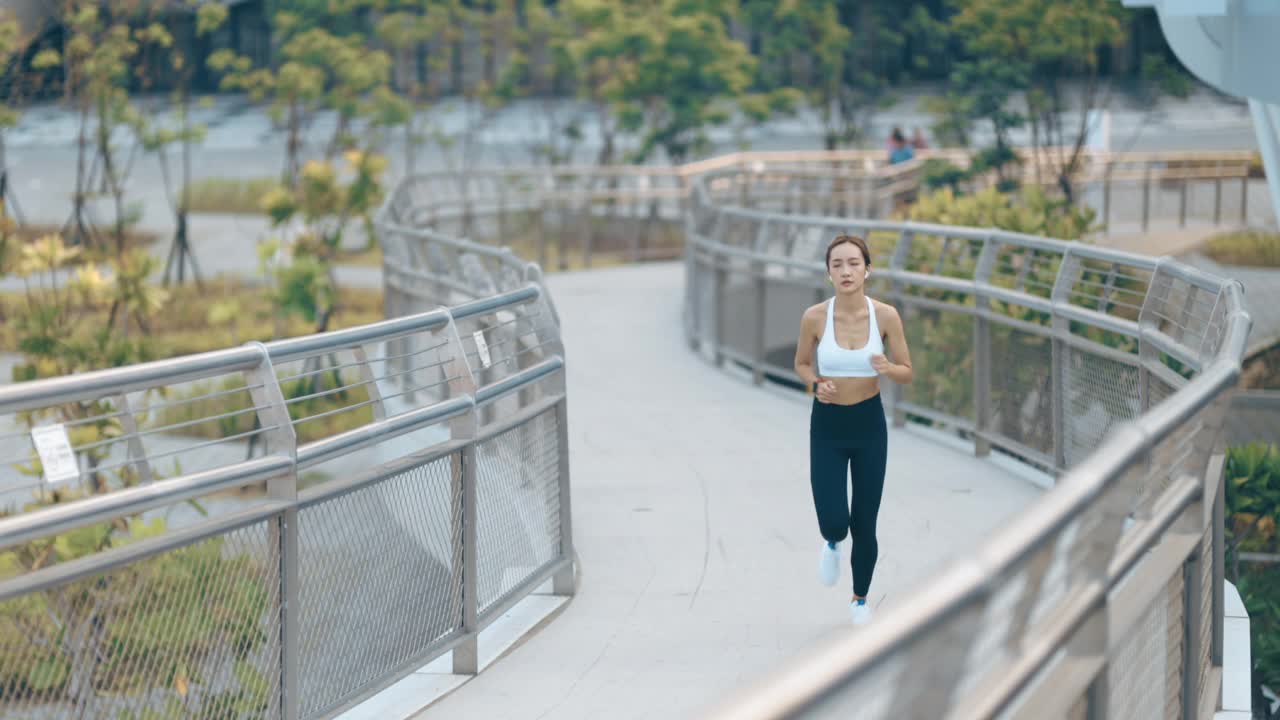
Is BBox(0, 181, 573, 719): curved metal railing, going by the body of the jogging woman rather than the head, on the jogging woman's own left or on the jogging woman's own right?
on the jogging woman's own right

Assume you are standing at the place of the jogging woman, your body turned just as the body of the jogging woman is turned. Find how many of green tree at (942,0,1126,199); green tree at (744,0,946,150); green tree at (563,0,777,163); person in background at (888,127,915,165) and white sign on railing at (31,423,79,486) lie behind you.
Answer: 4

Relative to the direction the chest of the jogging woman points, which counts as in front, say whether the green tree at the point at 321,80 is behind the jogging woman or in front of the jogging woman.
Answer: behind

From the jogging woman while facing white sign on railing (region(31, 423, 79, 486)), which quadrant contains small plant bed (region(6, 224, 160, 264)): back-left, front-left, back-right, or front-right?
back-right

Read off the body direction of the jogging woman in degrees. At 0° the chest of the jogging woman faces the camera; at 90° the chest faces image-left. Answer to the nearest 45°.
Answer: approximately 0°

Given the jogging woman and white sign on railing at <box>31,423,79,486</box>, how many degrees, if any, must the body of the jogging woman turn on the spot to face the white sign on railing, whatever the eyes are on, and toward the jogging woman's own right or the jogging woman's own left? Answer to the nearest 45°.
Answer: approximately 45° to the jogging woman's own right

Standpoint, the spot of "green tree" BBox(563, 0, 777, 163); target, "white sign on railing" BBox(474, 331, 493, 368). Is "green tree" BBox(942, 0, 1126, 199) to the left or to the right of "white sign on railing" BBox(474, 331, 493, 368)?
left

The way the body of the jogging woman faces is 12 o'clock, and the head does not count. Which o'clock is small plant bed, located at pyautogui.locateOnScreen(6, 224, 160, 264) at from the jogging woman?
The small plant bed is roughly at 5 o'clock from the jogging woman.

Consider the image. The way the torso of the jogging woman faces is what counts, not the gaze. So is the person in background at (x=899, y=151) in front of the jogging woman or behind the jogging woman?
behind

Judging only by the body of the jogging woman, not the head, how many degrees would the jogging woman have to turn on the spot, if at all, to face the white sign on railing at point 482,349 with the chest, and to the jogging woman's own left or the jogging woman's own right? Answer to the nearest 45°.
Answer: approximately 90° to the jogging woman's own right

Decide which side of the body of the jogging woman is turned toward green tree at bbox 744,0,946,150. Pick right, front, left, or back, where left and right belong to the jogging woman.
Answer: back
